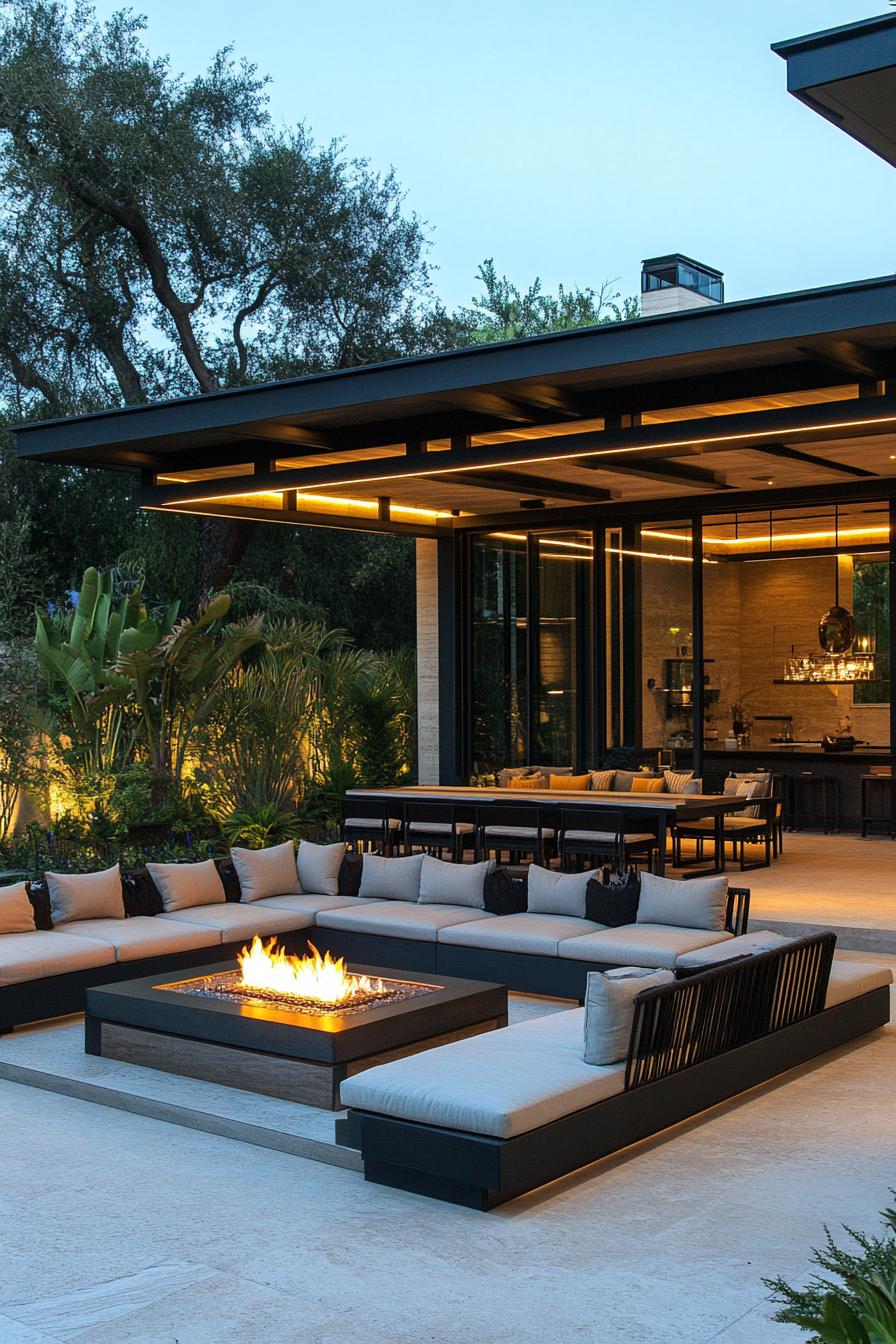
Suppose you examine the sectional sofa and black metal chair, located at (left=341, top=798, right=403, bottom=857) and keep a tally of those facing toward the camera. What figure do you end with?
1

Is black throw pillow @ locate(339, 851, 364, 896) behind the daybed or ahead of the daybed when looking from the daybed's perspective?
ahead

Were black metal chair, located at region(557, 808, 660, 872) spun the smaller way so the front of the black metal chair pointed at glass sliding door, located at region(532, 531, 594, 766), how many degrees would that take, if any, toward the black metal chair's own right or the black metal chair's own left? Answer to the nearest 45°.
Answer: approximately 45° to the black metal chair's own left

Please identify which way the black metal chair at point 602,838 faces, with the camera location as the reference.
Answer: facing away from the viewer and to the right of the viewer

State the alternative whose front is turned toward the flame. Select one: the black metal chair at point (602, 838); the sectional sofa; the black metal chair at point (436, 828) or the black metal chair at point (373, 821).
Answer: the sectional sofa

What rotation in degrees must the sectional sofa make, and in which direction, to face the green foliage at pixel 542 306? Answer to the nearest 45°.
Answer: approximately 180°

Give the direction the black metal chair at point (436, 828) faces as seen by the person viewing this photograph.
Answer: facing away from the viewer and to the right of the viewer

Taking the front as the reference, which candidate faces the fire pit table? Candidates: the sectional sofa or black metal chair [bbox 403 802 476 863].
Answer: the sectional sofa

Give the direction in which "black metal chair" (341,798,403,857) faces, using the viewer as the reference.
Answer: facing away from the viewer and to the right of the viewer

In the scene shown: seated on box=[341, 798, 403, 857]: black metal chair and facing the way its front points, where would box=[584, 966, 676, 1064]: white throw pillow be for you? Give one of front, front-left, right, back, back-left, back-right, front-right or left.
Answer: back-right

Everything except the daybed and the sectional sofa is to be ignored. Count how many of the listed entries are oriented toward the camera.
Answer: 1

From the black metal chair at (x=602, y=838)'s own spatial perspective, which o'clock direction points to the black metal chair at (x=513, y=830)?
the black metal chair at (x=513, y=830) is roughly at 8 o'clock from the black metal chair at (x=602, y=838).

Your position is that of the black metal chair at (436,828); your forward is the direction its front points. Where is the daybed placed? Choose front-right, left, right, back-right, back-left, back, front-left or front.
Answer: back-right
